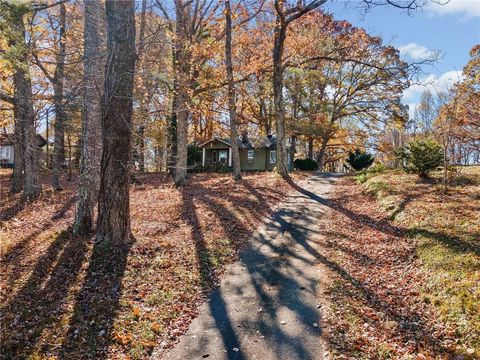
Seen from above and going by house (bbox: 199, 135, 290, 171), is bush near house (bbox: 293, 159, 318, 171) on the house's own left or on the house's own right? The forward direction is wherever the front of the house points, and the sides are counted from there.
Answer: on the house's own left

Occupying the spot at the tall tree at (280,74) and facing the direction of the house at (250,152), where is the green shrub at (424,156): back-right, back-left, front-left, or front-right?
back-right

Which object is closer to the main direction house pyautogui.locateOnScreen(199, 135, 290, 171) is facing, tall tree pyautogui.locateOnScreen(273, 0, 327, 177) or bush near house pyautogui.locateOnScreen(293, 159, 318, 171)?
the tall tree

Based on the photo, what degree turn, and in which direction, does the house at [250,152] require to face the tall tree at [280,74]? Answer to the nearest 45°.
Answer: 0° — it already faces it

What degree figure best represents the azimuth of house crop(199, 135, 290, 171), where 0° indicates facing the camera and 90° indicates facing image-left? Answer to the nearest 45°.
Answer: approximately 0°
